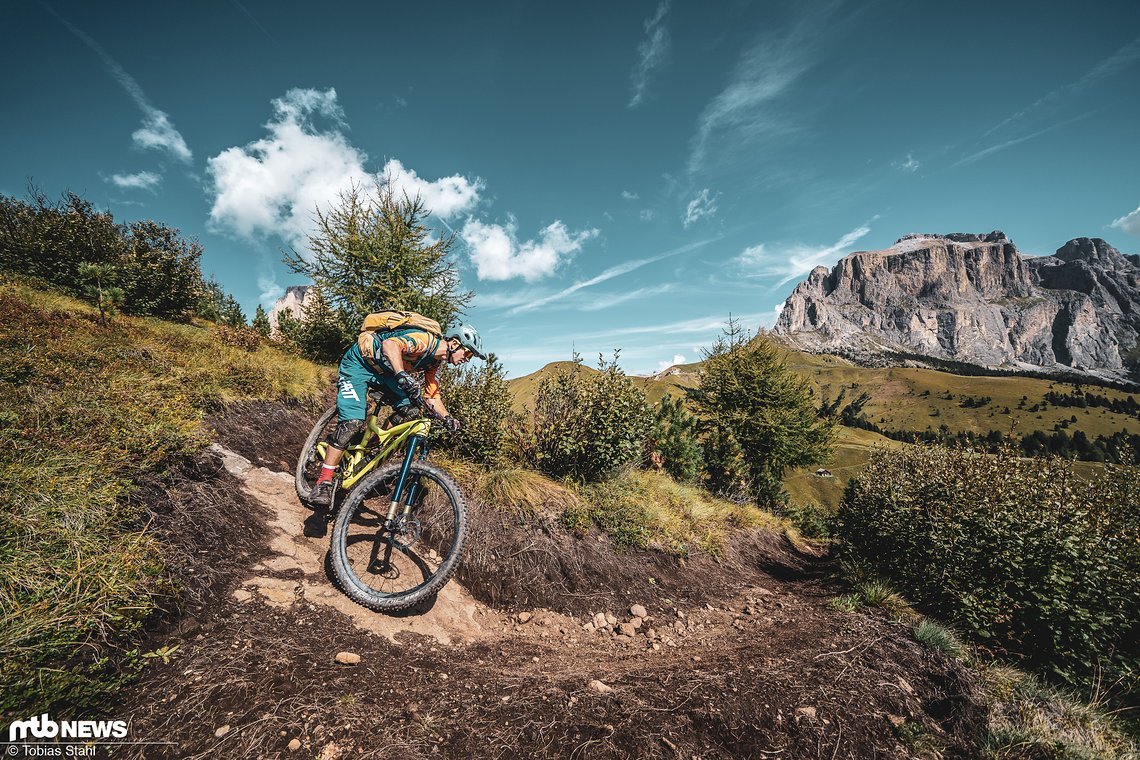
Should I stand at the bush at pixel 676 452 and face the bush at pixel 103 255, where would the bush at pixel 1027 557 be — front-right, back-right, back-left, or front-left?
back-left

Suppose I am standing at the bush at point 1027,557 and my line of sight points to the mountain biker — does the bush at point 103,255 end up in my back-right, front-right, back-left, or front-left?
front-right

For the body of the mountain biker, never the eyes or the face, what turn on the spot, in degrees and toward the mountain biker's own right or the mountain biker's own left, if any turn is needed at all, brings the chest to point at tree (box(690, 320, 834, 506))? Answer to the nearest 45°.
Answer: approximately 90° to the mountain biker's own left

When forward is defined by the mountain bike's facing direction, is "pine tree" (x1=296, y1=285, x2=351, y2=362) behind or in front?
behind

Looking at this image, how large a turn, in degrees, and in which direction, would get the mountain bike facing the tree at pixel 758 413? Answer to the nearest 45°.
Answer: approximately 90° to its left

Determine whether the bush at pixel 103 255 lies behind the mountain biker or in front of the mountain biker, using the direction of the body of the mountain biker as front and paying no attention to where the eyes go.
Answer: behind

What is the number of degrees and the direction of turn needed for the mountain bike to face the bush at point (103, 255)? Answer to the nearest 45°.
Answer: approximately 180°

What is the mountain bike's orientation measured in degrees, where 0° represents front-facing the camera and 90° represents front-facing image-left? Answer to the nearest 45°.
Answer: approximately 315°

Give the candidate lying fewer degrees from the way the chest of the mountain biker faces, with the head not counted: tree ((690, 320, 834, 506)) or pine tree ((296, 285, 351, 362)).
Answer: the tree ((690, 320, 834, 506))

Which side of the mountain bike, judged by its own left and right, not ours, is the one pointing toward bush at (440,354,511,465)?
left

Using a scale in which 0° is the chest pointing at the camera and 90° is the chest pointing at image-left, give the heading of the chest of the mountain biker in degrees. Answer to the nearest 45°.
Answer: approximately 315°

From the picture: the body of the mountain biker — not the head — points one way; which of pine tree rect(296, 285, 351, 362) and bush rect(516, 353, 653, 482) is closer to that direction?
the bush

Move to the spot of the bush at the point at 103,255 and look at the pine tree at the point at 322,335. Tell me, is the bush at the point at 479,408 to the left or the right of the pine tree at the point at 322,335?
right

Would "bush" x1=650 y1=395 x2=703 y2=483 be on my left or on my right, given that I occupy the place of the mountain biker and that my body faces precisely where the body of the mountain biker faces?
on my left
